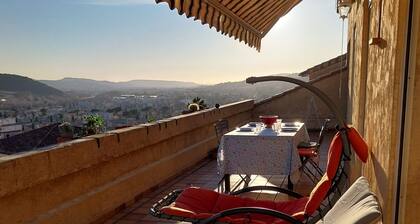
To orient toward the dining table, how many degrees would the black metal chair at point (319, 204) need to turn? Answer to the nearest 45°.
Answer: approximately 90° to its right

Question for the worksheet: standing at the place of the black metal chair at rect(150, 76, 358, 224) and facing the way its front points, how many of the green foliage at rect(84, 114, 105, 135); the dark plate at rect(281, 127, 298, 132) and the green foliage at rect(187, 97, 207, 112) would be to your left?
0

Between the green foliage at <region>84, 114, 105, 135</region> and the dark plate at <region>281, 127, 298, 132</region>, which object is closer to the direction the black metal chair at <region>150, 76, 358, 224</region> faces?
the green foliage

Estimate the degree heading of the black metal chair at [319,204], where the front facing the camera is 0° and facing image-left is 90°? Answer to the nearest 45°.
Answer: approximately 90°

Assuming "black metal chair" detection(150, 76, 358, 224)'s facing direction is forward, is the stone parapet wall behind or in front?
in front

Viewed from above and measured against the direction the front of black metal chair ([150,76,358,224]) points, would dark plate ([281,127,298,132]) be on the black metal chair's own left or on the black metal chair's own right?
on the black metal chair's own right

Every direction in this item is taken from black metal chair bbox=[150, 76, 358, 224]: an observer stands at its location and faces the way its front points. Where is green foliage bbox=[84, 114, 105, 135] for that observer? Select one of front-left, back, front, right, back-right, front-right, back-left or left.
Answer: front-right
